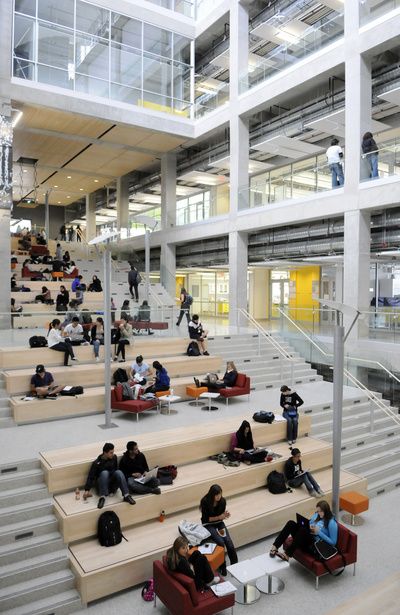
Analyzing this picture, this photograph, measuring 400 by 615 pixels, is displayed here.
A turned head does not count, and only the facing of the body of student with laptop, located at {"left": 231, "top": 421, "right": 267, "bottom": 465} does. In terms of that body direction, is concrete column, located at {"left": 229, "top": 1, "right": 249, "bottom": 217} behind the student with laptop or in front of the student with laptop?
behind

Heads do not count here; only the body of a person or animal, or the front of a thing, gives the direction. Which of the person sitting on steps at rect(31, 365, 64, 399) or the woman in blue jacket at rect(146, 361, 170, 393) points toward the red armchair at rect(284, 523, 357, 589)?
the person sitting on steps

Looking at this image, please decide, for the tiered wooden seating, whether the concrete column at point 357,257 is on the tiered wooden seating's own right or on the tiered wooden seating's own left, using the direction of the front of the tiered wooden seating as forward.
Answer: on the tiered wooden seating's own left

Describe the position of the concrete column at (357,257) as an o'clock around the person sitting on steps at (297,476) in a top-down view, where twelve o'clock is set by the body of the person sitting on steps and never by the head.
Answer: The concrete column is roughly at 8 o'clock from the person sitting on steps.

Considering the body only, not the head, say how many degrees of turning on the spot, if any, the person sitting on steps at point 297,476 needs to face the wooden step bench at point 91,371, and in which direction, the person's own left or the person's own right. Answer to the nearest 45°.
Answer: approximately 180°

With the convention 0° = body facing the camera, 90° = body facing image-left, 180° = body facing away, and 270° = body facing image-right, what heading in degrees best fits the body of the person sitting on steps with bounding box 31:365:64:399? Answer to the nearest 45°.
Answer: approximately 315°

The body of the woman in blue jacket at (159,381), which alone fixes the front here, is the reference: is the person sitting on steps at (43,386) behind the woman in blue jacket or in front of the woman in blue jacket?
in front

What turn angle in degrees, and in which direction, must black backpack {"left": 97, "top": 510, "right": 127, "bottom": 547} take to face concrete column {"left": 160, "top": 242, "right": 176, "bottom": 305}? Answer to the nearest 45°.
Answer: approximately 180°

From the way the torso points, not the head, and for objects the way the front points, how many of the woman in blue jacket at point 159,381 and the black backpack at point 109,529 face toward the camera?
1

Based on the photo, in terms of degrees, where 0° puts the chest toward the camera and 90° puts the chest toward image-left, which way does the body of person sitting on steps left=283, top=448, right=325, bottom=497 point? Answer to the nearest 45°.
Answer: approximately 315°

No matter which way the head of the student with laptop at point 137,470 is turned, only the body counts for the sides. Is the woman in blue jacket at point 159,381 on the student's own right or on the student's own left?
on the student's own left

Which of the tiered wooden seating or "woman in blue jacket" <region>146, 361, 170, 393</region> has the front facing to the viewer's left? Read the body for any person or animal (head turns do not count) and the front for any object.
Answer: the woman in blue jacket
